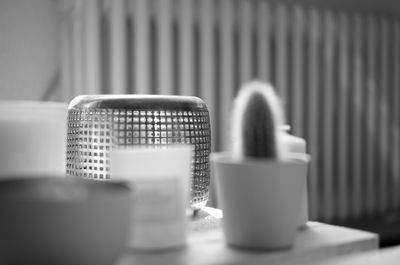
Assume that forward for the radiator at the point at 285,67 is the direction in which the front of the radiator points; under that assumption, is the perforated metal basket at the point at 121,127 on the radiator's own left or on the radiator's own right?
on the radiator's own right

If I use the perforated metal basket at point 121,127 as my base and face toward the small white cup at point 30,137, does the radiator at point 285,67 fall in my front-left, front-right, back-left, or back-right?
back-right

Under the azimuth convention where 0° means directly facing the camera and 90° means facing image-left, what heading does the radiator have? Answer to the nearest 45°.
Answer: approximately 315°
